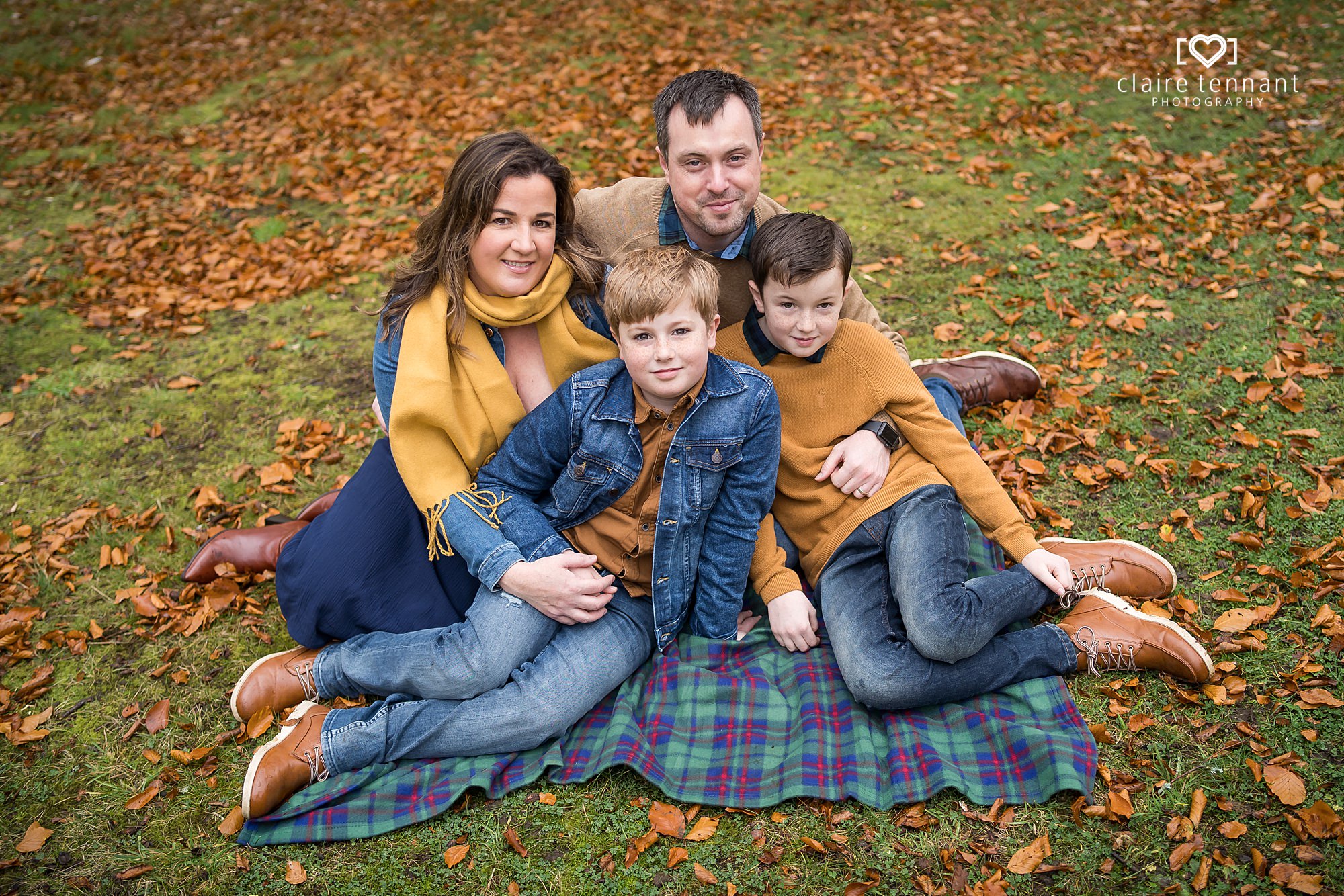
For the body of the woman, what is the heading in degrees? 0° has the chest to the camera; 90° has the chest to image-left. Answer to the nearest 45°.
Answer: approximately 315°

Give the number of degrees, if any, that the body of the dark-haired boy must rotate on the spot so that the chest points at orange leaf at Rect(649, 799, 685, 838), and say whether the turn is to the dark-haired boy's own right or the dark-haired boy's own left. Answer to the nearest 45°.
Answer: approximately 45° to the dark-haired boy's own right

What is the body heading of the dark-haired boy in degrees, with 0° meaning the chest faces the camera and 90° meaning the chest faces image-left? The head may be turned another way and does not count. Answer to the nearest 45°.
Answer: approximately 0°

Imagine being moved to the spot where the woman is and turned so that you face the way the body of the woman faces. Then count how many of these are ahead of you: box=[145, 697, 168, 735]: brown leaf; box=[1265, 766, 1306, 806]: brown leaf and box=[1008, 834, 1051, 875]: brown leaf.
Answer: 2

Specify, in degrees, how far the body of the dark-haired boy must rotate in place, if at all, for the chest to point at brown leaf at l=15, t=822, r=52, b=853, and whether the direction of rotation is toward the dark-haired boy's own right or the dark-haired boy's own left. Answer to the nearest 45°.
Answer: approximately 45° to the dark-haired boy's own right

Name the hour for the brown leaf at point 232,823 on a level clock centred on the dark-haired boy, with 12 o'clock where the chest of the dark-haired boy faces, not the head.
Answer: The brown leaf is roughly at 2 o'clock from the dark-haired boy.
